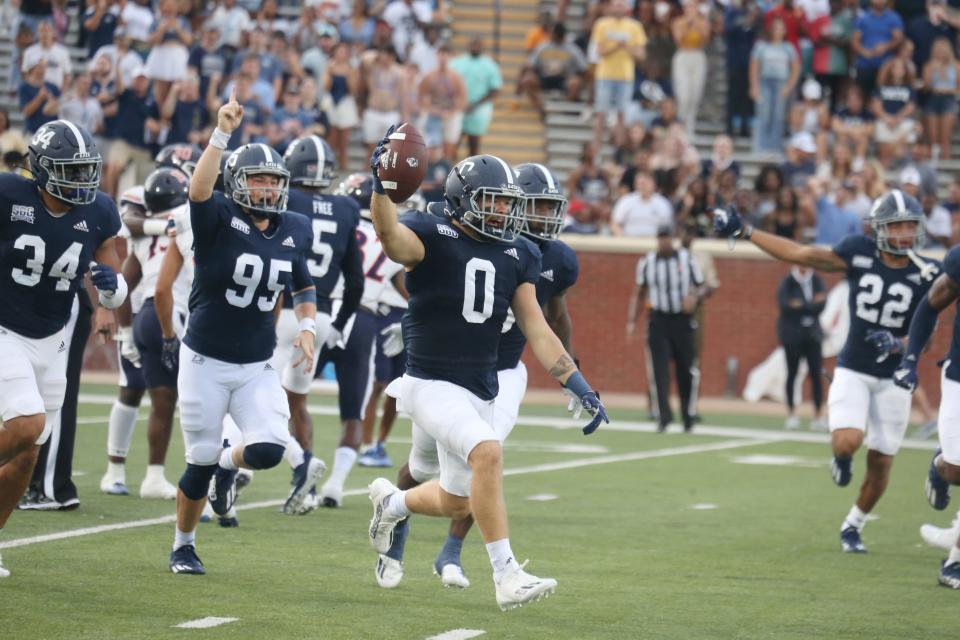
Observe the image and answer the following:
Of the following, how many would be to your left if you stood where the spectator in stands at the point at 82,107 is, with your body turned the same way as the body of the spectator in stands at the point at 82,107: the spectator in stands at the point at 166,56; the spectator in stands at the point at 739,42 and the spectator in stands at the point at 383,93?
3

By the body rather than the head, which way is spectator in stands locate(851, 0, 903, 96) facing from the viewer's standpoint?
toward the camera

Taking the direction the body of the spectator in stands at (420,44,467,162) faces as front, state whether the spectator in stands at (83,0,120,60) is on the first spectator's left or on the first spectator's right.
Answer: on the first spectator's right

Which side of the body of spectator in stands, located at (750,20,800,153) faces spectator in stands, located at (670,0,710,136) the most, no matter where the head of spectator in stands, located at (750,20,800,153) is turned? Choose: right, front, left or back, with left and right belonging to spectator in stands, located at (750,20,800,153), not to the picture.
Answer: right

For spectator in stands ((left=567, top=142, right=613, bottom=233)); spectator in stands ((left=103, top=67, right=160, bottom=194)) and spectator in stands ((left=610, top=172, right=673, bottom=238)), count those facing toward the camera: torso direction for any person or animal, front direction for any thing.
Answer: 3

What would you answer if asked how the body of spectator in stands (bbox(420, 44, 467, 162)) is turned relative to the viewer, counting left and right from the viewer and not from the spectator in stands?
facing the viewer

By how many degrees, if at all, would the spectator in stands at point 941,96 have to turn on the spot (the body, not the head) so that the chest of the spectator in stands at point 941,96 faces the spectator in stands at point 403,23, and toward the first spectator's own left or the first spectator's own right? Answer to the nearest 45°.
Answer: approximately 90° to the first spectator's own right

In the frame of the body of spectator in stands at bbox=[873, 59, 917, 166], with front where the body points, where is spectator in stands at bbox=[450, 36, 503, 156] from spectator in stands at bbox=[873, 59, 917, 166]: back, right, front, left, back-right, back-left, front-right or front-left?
right

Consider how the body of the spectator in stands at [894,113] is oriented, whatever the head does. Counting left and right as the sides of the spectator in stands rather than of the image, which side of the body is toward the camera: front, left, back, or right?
front

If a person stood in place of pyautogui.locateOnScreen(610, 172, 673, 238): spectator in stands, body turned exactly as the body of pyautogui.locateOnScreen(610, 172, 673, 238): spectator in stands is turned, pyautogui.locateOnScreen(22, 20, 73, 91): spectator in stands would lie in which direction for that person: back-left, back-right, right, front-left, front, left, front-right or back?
right

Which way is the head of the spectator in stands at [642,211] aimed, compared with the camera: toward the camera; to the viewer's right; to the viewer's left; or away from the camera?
toward the camera

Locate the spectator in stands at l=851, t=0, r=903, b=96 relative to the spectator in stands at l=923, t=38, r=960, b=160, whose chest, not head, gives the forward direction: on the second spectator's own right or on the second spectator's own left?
on the second spectator's own right

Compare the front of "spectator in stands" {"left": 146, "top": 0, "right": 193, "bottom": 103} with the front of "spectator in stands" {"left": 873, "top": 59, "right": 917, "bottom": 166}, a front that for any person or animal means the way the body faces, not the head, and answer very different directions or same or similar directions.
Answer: same or similar directions

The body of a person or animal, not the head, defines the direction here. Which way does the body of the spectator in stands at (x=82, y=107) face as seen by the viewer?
toward the camera

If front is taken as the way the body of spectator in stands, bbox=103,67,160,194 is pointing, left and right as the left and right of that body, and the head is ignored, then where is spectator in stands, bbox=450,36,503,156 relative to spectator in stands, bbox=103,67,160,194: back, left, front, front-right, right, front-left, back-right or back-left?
left

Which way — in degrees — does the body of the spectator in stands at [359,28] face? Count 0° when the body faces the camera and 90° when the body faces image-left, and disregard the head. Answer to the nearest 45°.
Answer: approximately 0°

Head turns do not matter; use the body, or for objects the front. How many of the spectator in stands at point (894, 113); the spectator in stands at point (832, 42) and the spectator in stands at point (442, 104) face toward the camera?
3
